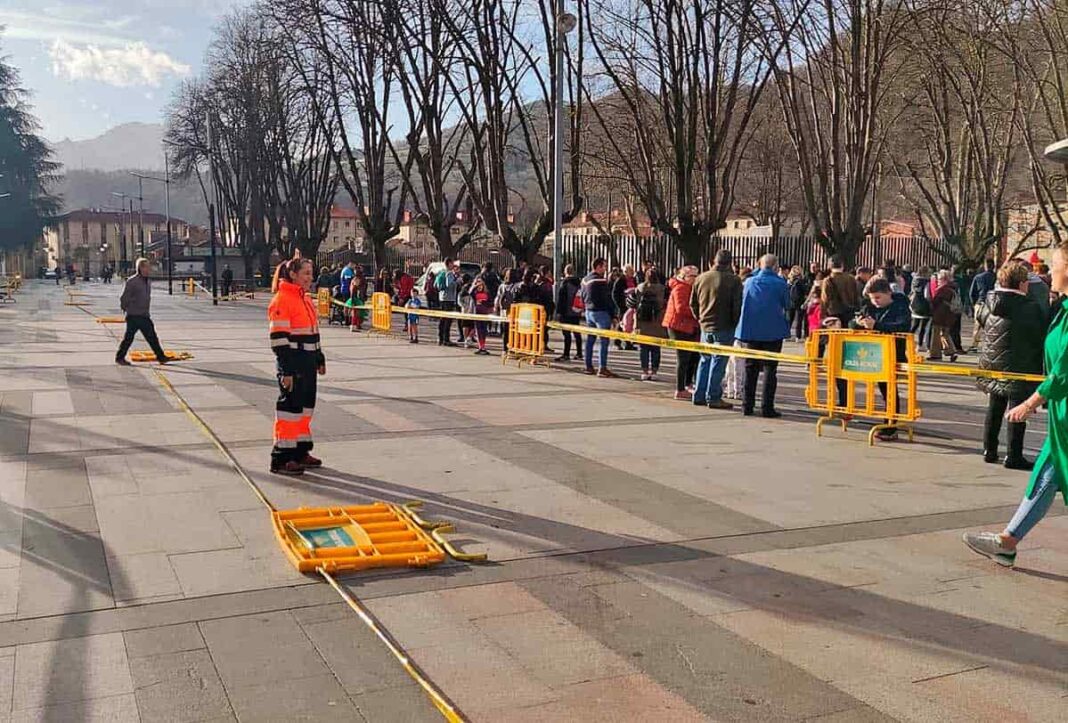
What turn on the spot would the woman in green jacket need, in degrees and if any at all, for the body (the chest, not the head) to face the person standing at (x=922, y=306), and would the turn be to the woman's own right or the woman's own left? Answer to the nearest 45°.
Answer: approximately 90° to the woman's own right

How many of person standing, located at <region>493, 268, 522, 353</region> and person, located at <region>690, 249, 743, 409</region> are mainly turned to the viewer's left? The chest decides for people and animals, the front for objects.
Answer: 0

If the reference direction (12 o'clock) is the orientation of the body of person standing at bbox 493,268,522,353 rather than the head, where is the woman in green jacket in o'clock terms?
The woman in green jacket is roughly at 4 o'clock from the person standing.

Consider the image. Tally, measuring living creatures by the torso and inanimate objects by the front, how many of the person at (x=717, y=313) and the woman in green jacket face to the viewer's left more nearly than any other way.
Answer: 1

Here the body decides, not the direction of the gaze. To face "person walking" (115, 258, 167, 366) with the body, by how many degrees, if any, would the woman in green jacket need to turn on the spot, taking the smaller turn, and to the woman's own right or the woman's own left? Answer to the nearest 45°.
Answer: approximately 45° to the woman's own right

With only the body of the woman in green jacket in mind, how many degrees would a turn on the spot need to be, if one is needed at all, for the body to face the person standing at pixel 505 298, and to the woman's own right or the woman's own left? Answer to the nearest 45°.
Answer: approximately 45° to the woman's own right

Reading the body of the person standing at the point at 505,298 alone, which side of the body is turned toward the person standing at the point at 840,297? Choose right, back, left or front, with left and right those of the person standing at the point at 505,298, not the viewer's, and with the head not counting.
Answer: right

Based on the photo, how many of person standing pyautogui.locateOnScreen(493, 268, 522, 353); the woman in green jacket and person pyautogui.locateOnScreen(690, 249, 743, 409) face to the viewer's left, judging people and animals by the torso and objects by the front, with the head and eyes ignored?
1

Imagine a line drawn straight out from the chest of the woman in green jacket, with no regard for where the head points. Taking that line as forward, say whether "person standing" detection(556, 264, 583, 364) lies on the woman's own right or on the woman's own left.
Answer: on the woman's own right

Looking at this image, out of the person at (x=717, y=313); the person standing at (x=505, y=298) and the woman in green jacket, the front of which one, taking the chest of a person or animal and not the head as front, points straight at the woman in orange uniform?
the woman in green jacket

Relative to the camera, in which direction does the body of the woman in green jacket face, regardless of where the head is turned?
to the viewer's left

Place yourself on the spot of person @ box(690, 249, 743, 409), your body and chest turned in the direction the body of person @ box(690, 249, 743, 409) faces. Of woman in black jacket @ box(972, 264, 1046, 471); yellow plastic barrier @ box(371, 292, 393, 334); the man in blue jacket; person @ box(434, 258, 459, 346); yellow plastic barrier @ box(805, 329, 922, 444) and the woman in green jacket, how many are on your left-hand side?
2
